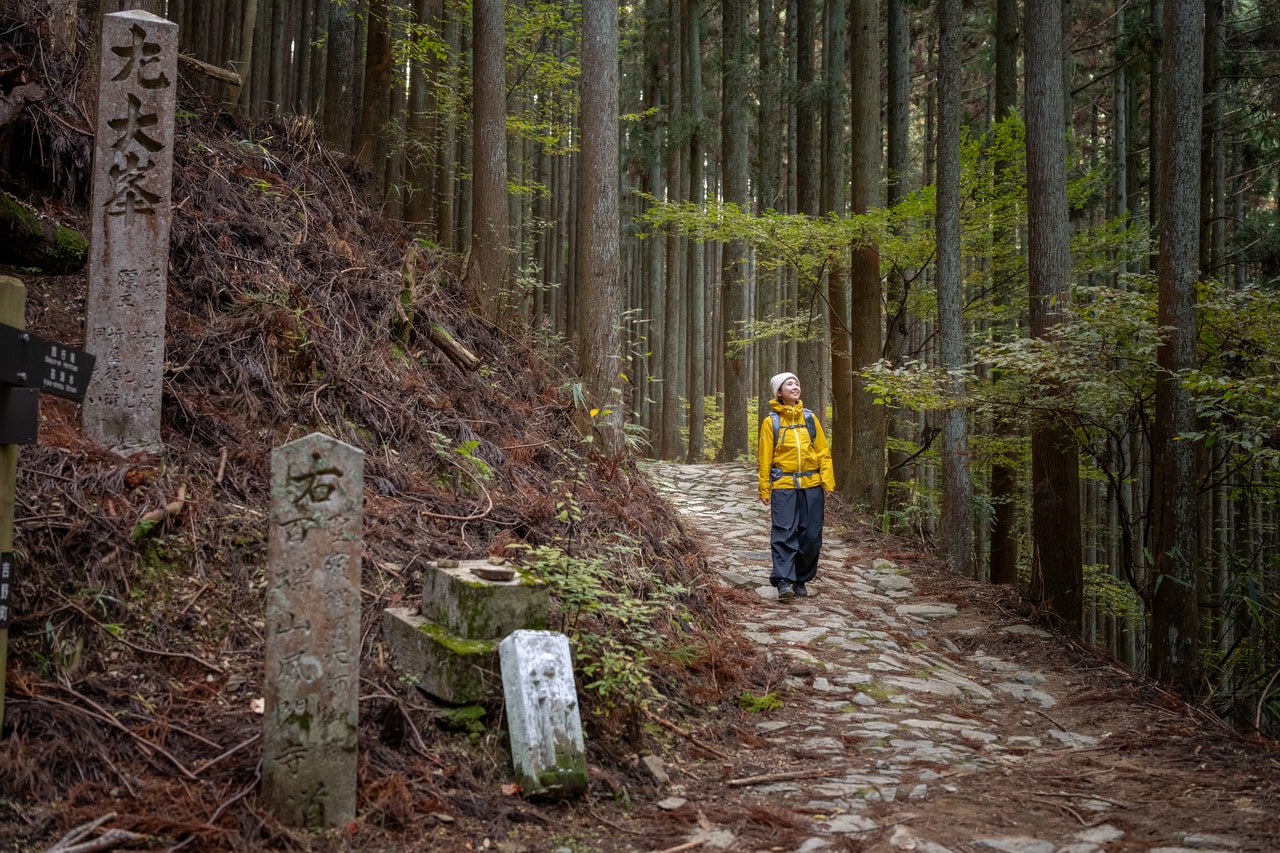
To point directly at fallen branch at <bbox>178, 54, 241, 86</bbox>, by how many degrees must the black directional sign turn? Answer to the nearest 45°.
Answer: approximately 135° to its left

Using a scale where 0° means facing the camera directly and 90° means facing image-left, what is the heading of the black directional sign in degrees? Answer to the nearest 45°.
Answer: approximately 315°

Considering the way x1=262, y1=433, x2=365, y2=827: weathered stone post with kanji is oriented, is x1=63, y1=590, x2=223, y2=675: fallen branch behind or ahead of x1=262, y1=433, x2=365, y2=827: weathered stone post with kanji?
behind

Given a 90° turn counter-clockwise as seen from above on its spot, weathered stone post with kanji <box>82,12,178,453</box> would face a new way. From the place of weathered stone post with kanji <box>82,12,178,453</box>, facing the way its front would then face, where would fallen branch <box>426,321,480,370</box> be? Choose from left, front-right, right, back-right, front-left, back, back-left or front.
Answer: front-left

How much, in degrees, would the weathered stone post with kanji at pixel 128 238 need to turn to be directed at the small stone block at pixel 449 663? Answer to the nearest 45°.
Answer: approximately 45° to its left

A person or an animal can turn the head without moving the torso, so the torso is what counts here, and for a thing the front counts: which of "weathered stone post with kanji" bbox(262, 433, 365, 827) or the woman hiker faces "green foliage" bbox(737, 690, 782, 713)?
the woman hiker

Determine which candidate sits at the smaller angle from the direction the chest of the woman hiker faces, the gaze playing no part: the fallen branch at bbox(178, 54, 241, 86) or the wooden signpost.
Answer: the wooden signpost
